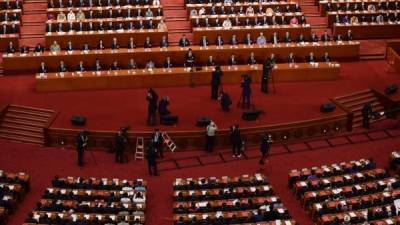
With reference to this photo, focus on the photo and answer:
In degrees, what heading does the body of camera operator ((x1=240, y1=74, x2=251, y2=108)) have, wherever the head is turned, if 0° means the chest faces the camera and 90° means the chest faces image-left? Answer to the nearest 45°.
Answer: approximately 180°

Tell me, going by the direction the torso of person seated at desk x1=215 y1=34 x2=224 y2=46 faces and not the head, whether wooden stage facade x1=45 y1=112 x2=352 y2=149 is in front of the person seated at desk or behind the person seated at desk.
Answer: in front

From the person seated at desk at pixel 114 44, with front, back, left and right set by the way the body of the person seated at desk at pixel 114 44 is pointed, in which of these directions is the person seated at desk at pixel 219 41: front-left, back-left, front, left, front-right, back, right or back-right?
left

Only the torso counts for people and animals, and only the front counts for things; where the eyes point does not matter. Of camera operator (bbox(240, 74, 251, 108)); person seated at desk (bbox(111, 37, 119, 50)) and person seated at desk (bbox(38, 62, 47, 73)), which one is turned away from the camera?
the camera operator

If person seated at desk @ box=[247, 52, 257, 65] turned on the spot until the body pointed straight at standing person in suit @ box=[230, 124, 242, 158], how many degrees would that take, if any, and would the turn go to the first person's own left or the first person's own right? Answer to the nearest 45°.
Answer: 0° — they already face them

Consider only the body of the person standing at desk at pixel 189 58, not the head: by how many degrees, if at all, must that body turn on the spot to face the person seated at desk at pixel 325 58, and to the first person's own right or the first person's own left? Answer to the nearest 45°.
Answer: approximately 90° to the first person's own left

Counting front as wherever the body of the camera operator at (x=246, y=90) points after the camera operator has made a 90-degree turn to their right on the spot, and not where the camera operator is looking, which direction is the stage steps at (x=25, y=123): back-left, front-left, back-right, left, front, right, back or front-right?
back

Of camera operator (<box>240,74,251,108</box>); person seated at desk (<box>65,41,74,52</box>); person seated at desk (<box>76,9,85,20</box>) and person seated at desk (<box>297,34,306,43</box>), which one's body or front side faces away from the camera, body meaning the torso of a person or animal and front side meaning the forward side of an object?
the camera operator

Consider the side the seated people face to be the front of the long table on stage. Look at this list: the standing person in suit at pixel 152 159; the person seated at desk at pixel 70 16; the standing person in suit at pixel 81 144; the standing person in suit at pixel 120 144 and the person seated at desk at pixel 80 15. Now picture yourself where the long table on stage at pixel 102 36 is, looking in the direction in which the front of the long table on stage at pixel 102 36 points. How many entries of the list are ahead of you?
3

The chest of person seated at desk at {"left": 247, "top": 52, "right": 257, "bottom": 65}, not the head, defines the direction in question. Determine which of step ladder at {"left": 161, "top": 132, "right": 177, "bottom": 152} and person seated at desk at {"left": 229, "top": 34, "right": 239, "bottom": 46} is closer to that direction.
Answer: the step ladder

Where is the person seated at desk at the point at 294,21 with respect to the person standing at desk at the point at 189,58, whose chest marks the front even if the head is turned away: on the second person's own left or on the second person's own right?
on the second person's own left

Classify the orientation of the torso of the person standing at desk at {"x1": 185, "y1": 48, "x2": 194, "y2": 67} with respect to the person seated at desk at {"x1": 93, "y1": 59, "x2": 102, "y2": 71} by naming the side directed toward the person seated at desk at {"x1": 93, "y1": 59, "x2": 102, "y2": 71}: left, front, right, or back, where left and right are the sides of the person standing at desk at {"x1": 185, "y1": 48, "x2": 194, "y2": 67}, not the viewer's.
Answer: right
